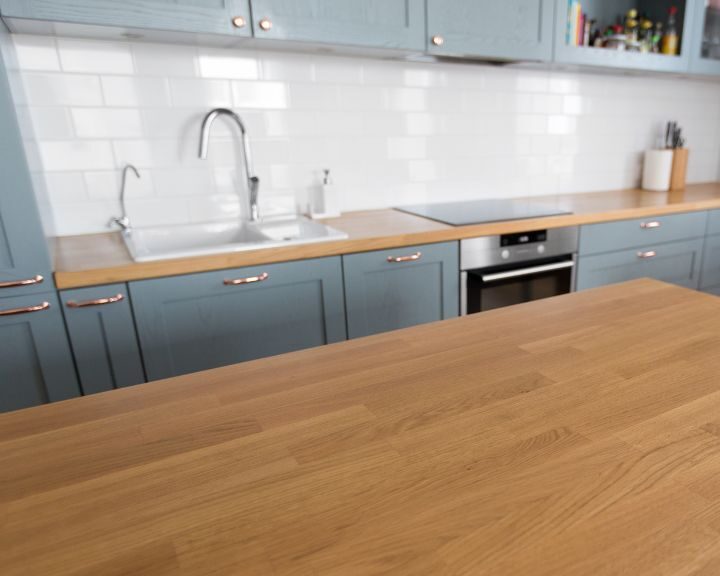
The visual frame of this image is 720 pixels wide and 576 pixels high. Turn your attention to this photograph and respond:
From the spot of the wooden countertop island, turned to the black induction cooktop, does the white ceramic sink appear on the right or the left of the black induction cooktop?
left

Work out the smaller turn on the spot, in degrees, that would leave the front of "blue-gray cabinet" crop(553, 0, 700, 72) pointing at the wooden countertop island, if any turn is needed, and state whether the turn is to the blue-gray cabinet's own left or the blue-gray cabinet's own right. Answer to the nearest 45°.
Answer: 0° — it already faces it

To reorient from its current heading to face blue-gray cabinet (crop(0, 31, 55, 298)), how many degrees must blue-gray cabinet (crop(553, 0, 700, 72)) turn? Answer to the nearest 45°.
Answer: approximately 45° to its right

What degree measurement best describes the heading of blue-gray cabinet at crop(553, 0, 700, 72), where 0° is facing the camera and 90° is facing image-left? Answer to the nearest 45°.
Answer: approximately 0°

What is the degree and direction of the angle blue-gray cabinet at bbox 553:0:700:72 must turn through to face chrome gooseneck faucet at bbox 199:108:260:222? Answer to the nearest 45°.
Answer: approximately 45° to its right

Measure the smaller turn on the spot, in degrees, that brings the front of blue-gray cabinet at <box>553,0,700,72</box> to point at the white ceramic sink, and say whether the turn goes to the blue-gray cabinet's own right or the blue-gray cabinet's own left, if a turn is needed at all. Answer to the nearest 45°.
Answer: approximately 45° to the blue-gray cabinet's own right
